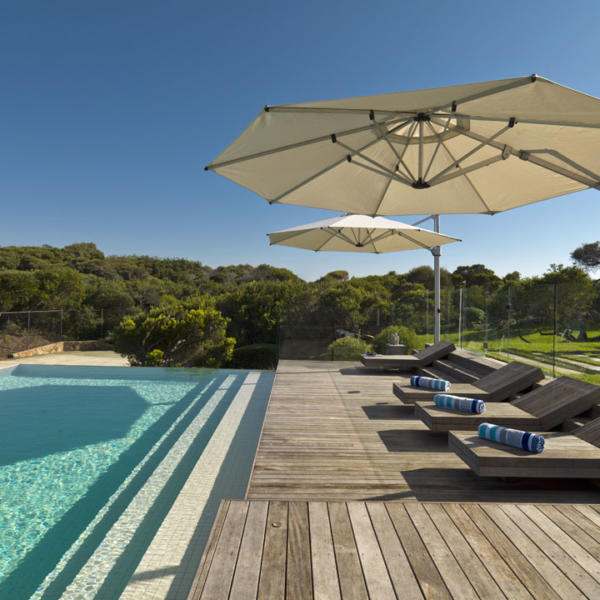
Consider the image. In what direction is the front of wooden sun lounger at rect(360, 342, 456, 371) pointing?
to the viewer's left

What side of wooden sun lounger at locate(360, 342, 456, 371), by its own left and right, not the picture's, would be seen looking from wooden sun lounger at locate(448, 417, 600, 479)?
left

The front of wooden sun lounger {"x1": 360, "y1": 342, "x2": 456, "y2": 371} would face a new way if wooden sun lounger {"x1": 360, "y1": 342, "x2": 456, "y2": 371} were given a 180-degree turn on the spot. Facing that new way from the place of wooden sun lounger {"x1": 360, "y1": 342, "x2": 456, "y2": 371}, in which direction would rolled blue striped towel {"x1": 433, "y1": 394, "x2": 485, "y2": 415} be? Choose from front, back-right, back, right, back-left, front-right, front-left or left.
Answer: right

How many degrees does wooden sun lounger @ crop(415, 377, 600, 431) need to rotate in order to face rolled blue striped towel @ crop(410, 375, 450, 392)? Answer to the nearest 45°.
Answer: approximately 45° to its right

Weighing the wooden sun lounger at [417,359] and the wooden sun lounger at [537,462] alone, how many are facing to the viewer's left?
2

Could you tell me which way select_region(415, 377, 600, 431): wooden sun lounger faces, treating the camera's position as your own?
facing to the left of the viewer

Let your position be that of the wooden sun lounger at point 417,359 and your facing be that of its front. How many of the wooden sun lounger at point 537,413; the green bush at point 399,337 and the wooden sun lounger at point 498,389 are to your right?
1

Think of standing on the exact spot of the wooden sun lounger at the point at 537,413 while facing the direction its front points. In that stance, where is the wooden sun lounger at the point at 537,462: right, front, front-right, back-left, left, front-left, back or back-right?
left

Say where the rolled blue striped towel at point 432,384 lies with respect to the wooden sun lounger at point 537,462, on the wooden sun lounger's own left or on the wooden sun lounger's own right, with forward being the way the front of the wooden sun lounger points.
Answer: on the wooden sun lounger's own right

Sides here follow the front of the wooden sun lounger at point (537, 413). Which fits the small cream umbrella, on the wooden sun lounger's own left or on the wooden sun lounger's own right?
on the wooden sun lounger's own right

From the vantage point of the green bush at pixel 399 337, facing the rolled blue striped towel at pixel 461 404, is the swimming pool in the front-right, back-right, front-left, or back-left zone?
front-right

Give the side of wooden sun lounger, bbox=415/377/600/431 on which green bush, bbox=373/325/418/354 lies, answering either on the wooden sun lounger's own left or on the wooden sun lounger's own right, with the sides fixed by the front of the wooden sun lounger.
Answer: on the wooden sun lounger's own right

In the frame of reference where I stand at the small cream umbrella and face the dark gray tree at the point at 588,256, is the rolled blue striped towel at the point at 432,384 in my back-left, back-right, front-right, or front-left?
back-right

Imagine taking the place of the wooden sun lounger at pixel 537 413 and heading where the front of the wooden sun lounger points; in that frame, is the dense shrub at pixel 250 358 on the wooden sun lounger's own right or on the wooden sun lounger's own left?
on the wooden sun lounger's own right
